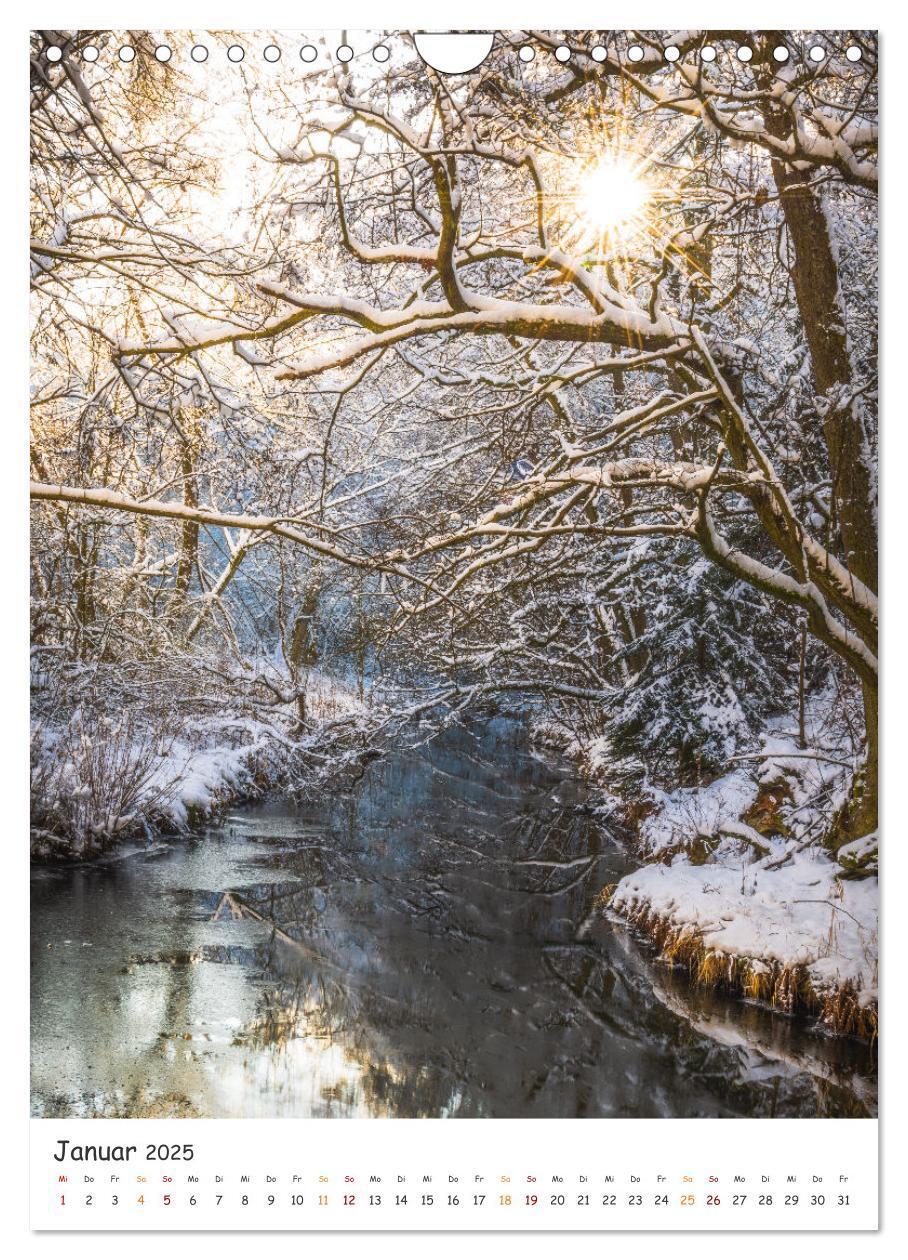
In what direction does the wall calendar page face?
toward the camera
